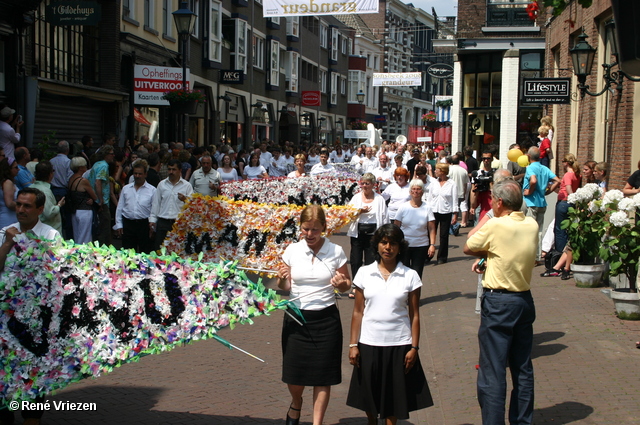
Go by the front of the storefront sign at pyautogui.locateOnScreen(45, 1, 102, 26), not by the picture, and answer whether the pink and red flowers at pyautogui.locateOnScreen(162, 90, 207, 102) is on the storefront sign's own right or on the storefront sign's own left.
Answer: on the storefront sign's own left

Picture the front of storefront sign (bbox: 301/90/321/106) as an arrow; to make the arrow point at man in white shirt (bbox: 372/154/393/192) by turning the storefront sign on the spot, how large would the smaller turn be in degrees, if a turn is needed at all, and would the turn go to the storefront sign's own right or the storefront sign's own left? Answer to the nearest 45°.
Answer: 0° — it already faces them

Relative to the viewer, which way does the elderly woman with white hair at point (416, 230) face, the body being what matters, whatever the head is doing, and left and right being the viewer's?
facing the viewer

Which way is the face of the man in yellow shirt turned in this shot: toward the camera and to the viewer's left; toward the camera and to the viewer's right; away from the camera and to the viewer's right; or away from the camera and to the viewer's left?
away from the camera and to the viewer's left

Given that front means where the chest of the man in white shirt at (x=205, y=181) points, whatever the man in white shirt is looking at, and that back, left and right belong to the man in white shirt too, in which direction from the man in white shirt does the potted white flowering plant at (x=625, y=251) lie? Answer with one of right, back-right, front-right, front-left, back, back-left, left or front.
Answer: front-left

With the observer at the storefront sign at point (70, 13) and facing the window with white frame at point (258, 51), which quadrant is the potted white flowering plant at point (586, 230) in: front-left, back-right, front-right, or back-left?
back-right

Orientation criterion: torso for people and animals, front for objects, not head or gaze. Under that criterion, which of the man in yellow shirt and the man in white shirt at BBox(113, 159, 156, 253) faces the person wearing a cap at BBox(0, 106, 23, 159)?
the man in yellow shirt

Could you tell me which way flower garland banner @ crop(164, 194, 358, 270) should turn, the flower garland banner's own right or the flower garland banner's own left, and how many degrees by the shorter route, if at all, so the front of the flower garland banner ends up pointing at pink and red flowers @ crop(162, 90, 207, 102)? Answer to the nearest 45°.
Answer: approximately 180°

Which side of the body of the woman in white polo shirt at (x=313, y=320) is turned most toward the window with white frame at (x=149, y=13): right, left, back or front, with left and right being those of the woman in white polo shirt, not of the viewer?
back

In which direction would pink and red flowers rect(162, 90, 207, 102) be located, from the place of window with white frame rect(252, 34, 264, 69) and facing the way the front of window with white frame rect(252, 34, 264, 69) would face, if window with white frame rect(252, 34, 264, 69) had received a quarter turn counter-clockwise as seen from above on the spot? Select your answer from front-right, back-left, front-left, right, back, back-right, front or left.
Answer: back-right

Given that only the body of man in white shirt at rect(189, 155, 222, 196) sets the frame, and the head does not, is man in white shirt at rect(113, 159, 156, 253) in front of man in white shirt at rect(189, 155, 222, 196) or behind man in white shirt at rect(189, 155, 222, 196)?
in front

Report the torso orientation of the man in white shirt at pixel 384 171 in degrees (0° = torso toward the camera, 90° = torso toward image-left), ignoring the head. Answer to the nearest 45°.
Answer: approximately 0°
